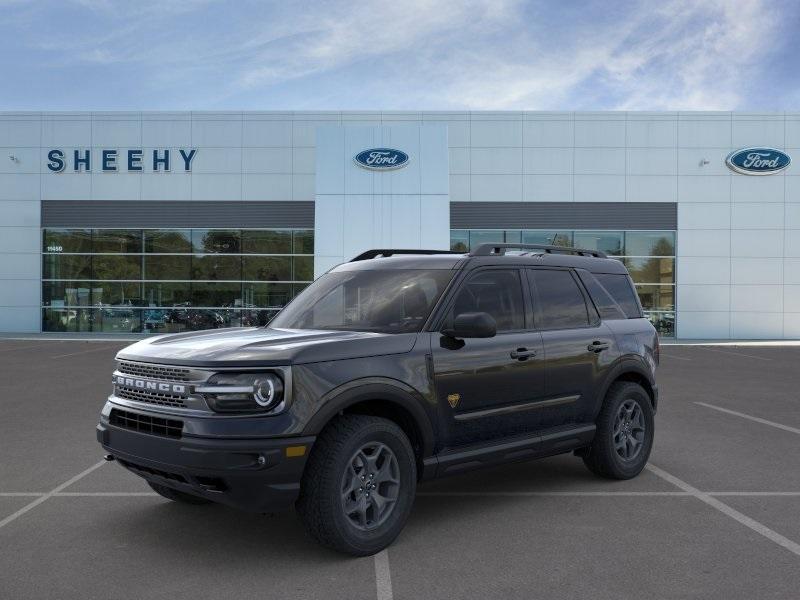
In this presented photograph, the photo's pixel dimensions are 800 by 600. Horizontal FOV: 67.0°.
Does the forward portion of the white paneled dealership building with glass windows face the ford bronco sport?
yes

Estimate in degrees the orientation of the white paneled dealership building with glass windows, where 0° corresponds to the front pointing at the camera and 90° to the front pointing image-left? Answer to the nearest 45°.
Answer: approximately 0°

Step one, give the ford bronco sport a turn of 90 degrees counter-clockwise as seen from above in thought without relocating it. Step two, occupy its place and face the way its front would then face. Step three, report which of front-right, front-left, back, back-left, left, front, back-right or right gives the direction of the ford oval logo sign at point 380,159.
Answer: back-left

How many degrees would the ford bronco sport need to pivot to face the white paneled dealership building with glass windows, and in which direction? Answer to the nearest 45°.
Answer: approximately 135° to its right

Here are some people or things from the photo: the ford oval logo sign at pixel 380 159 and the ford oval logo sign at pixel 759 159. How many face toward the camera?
2

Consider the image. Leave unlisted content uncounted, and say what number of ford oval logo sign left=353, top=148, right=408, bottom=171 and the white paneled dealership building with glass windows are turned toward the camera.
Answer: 2

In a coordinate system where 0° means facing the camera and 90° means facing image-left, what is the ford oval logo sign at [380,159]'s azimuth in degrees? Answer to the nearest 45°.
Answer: approximately 0°

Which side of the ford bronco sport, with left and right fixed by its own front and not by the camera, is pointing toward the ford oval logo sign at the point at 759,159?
back
